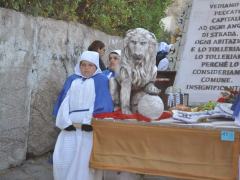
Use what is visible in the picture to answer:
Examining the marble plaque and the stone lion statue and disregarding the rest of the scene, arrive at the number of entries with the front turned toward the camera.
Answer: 2

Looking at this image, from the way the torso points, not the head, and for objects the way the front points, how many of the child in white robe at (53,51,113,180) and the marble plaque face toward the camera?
2

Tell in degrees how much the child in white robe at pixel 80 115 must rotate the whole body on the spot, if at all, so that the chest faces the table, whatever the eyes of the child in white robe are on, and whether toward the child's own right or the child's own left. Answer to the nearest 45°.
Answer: approximately 45° to the child's own left

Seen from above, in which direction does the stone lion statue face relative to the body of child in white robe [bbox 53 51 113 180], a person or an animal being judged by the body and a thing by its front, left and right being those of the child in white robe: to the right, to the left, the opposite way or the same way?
the same way

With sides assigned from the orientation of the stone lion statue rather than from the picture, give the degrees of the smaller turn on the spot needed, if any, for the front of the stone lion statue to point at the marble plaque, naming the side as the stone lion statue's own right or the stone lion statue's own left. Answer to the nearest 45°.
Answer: approximately 135° to the stone lion statue's own left

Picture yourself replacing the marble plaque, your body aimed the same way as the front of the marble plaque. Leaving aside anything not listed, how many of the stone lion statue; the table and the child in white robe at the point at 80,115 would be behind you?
0

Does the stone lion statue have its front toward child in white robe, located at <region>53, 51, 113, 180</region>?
no

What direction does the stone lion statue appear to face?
toward the camera

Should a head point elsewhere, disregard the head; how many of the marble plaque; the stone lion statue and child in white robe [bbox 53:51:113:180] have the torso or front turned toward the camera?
3

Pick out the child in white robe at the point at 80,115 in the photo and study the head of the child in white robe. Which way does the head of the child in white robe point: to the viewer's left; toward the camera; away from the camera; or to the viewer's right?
toward the camera

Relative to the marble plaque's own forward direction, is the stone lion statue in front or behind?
in front

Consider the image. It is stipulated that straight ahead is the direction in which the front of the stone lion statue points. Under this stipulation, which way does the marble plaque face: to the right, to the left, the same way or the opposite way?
the same way

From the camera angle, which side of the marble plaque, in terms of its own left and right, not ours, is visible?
front

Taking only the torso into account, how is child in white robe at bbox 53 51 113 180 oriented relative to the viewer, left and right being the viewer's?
facing the viewer

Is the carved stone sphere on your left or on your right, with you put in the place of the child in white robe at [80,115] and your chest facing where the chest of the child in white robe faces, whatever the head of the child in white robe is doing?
on your left
